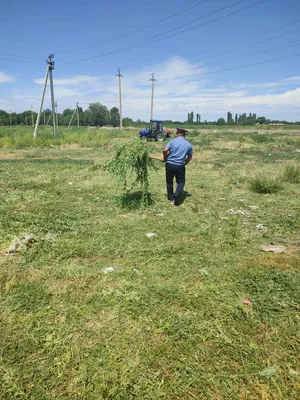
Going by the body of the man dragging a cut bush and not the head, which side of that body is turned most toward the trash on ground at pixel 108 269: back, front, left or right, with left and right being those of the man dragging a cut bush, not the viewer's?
back

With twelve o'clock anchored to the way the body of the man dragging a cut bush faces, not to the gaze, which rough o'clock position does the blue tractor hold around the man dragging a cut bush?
The blue tractor is roughly at 12 o'clock from the man dragging a cut bush.

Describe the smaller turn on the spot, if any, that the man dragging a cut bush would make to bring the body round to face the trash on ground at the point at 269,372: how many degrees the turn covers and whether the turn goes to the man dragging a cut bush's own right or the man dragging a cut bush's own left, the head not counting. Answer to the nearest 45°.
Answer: approximately 180°

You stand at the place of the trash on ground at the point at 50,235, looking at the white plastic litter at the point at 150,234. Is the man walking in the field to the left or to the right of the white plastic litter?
left

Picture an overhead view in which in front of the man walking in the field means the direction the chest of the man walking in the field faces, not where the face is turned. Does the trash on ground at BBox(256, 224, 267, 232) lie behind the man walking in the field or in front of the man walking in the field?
behind

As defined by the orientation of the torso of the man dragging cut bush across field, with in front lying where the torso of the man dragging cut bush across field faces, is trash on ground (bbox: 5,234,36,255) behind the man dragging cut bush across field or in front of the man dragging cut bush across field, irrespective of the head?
behind

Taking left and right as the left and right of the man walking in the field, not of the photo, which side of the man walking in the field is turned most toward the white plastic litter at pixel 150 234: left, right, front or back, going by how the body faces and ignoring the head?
back

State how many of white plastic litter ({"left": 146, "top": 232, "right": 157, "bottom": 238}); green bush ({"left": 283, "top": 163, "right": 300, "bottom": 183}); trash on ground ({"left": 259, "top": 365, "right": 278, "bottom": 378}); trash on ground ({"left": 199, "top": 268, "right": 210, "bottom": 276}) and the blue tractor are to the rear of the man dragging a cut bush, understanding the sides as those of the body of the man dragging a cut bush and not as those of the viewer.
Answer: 3

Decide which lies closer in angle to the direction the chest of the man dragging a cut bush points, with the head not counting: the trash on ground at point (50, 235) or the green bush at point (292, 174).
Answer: the green bush

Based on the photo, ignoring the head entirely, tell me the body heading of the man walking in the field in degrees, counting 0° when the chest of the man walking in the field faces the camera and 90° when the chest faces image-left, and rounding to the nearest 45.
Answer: approximately 180°

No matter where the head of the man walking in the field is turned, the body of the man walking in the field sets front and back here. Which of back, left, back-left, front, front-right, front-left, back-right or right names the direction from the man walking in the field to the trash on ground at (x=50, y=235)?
back-left

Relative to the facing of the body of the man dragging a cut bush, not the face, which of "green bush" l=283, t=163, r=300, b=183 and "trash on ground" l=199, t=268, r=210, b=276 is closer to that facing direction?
the green bush

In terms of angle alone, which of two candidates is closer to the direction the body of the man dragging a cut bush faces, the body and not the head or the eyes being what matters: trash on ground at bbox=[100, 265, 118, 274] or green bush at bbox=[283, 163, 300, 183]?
the green bush

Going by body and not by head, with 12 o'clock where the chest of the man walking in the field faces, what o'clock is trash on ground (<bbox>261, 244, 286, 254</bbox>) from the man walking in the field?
The trash on ground is roughly at 5 o'clock from the man walking in the field.
